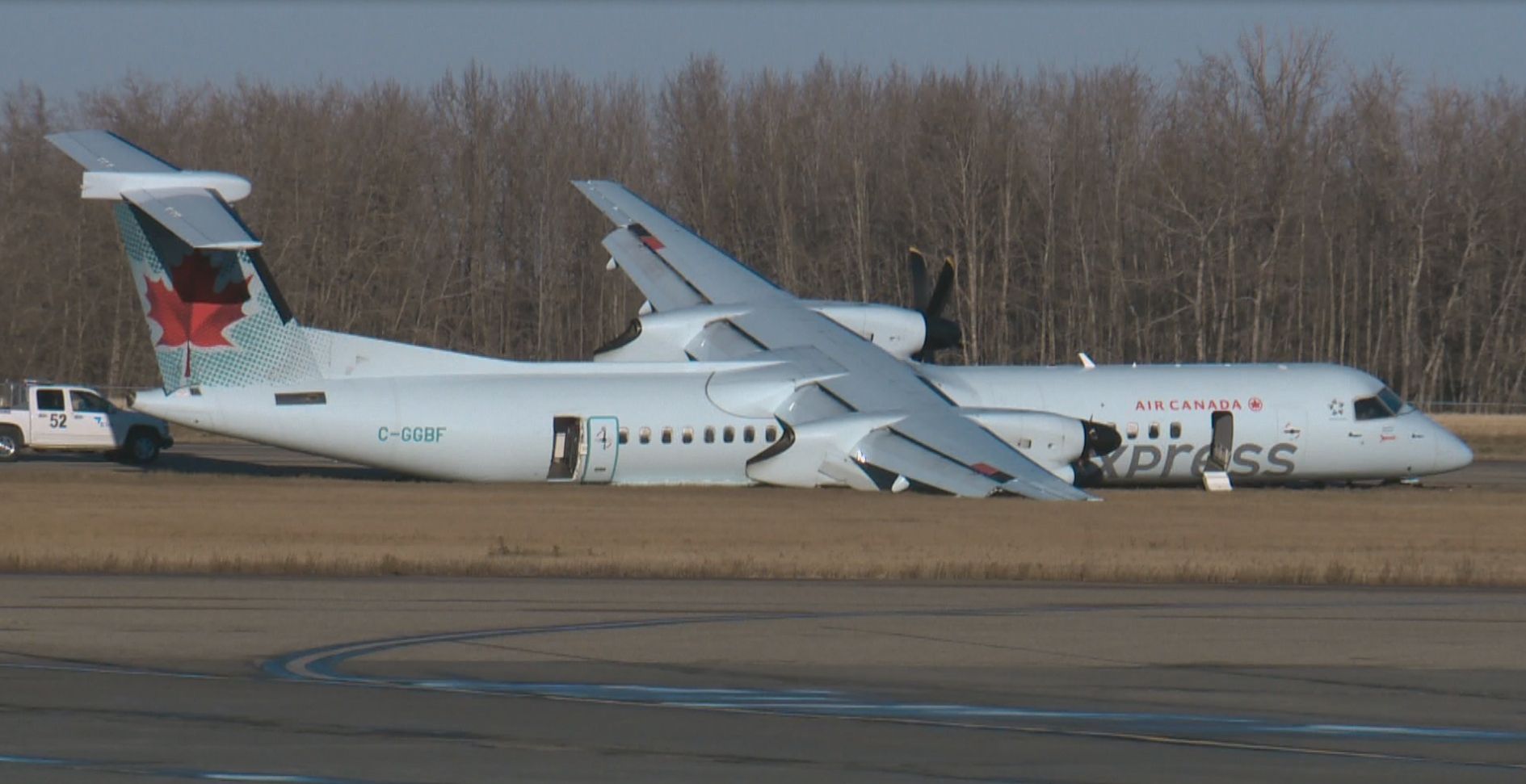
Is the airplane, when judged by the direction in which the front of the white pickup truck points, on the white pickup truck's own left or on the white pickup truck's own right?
on the white pickup truck's own right

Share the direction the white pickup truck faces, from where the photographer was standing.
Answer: facing to the right of the viewer
